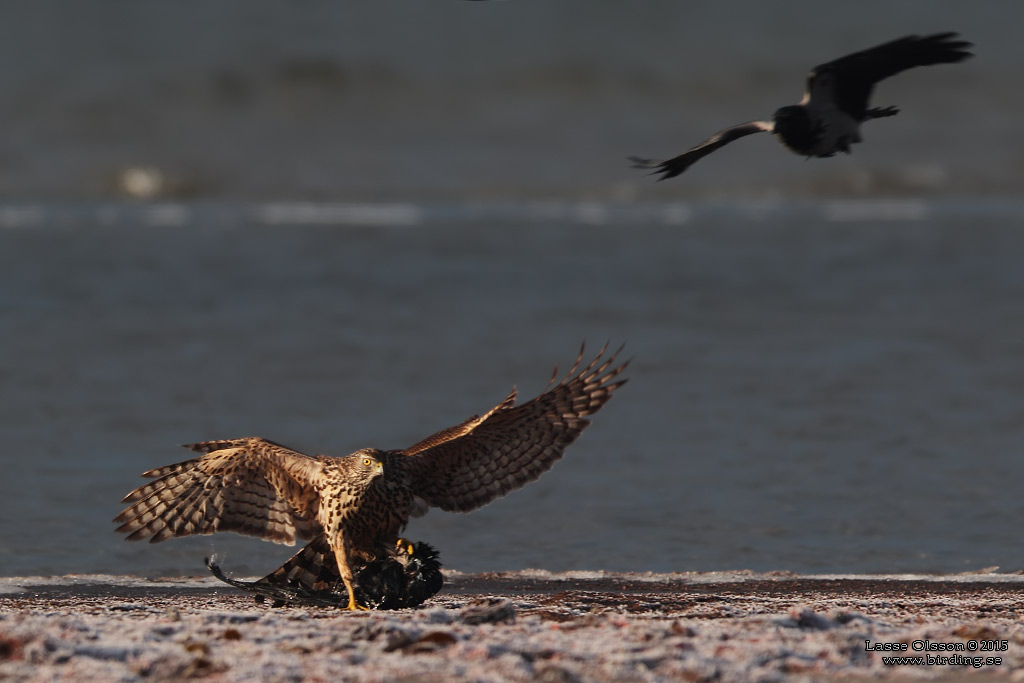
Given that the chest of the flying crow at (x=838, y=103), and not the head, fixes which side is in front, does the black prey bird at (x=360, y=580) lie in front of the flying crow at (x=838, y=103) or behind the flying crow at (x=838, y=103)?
in front

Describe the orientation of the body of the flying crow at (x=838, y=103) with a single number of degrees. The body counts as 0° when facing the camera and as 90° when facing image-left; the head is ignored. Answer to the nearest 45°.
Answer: approximately 45°
